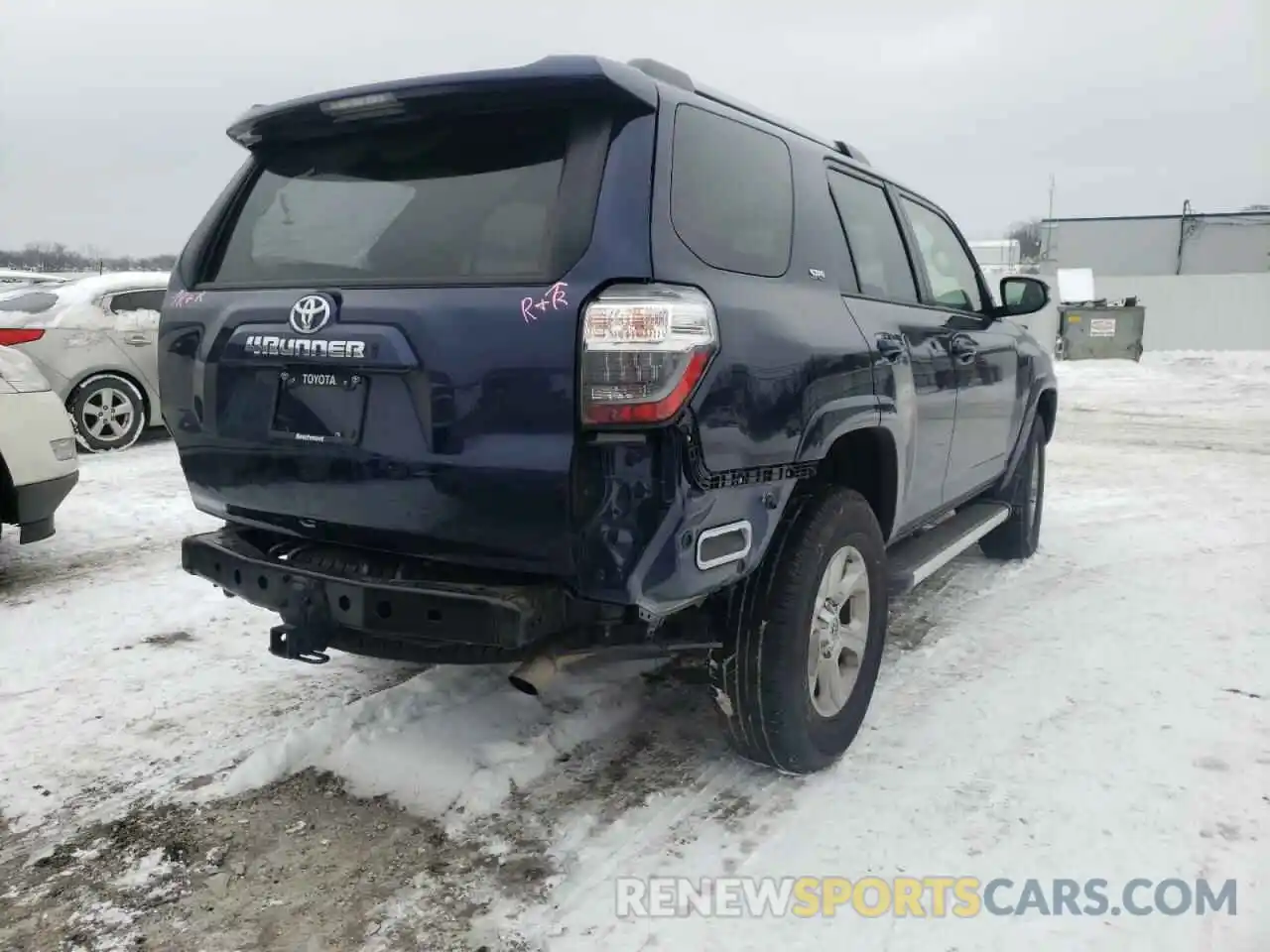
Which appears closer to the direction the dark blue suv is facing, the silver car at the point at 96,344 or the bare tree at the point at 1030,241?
the bare tree

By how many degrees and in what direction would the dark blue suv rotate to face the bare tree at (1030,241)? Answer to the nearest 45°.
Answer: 0° — it already faces it

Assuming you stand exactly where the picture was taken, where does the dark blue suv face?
facing away from the viewer and to the right of the viewer

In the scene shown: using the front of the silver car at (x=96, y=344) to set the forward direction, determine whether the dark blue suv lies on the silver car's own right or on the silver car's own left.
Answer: on the silver car's own right

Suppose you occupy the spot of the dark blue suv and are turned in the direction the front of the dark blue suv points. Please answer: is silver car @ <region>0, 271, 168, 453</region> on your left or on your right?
on your left

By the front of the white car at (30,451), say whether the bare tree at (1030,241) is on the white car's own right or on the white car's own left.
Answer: on the white car's own left

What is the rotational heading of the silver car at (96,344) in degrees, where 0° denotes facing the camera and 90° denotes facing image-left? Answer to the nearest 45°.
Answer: approximately 225°

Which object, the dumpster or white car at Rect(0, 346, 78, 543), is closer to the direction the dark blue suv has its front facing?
the dumpster

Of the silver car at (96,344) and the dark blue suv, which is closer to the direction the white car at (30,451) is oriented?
the dark blue suv
